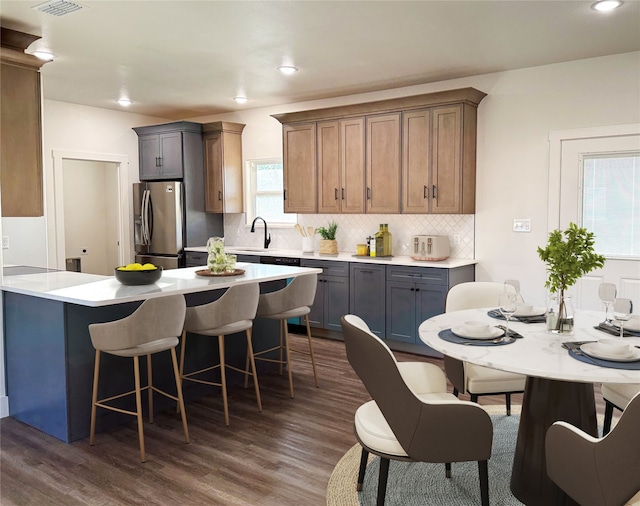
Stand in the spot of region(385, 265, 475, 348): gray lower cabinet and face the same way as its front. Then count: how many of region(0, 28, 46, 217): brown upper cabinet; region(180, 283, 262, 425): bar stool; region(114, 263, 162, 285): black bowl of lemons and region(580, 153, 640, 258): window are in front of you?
3

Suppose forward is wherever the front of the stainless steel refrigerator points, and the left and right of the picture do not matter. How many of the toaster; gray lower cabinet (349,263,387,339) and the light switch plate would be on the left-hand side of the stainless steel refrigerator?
3

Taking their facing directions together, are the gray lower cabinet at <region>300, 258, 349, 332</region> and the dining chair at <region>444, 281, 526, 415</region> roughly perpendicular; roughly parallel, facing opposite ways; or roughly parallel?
roughly perpendicular

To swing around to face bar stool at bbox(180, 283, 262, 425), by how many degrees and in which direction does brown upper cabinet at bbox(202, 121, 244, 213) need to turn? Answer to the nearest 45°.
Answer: approximately 45° to its left

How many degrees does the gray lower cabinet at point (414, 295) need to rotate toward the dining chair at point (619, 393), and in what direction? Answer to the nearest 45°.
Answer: approximately 90° to its left

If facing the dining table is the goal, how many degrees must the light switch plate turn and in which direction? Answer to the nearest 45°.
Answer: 0° — it already faces it

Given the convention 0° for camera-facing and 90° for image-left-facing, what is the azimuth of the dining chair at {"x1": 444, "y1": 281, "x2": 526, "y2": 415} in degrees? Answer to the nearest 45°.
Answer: approximately 315°

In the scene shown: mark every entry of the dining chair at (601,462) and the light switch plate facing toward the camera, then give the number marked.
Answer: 1

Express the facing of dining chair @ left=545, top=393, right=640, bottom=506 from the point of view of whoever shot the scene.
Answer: facing away from the viewer and to the left of the viewer

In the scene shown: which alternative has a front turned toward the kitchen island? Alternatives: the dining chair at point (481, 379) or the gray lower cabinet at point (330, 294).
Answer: the gray lower cabinet

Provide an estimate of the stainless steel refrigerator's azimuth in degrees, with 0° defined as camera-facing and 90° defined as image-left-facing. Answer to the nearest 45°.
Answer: approximately 45°

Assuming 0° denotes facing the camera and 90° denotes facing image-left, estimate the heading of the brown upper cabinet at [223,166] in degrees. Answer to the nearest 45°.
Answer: approximately 45°

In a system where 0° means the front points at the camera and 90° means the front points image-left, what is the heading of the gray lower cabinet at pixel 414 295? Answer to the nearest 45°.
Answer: approximately 45°
